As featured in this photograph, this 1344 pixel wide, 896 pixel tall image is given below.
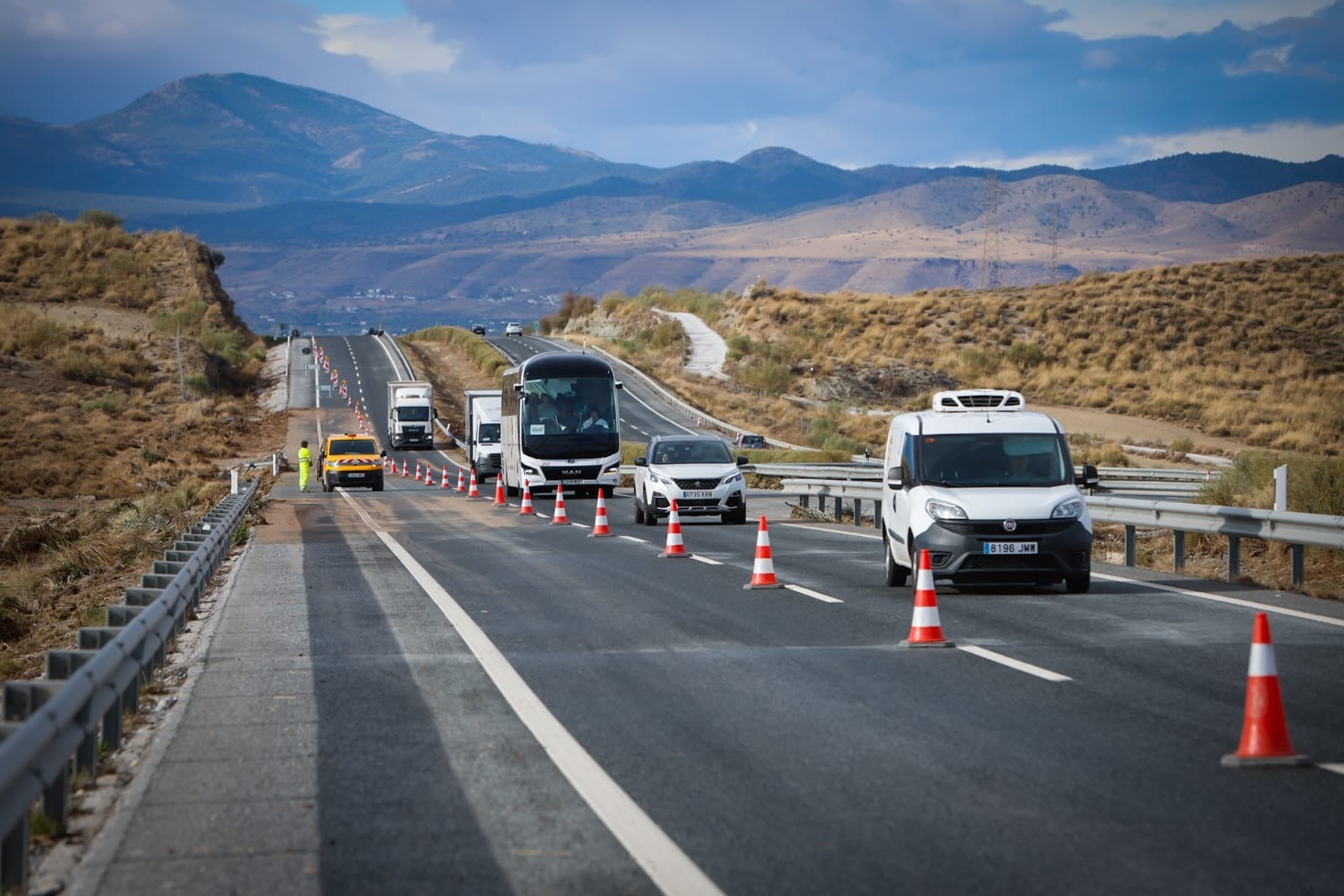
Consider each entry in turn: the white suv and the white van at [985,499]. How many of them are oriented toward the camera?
2

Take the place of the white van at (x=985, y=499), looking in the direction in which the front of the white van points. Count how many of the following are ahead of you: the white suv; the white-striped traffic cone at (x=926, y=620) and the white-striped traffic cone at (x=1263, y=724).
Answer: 2

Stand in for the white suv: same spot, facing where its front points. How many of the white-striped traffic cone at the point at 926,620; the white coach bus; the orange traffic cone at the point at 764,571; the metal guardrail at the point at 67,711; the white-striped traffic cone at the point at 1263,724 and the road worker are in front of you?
4

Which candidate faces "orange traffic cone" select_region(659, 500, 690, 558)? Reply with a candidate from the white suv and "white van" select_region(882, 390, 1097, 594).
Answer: the white suv

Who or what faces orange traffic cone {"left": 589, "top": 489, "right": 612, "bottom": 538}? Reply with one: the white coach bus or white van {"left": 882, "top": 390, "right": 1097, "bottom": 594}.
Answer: the white coach bus

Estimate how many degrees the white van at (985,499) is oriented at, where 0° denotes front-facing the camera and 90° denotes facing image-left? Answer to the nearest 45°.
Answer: approximately 0°

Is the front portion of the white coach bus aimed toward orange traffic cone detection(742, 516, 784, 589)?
yes

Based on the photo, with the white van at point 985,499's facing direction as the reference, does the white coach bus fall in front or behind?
behind
